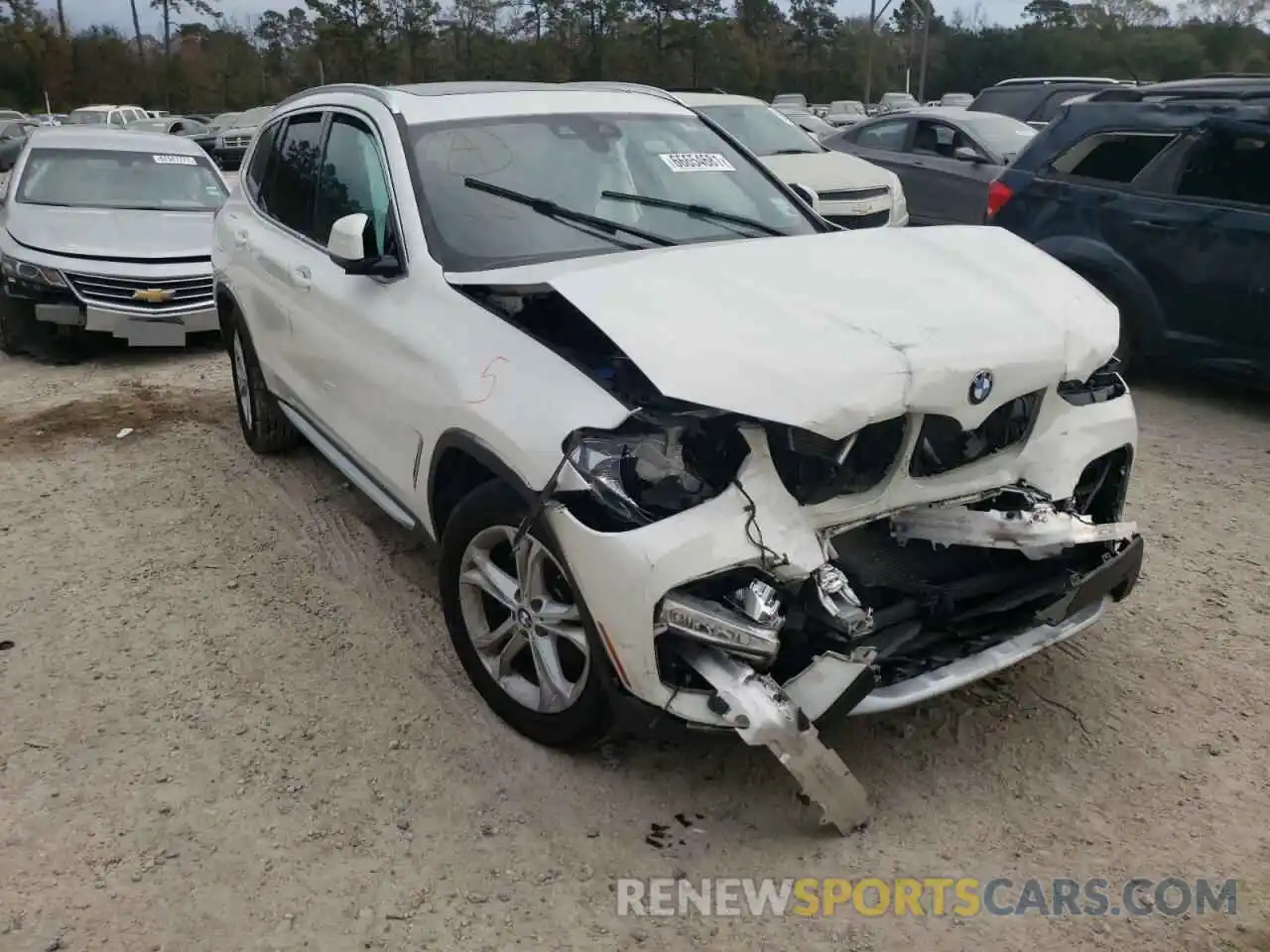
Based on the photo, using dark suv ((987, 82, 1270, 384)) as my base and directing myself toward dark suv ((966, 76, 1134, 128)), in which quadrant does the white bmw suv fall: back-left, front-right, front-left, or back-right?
back-left

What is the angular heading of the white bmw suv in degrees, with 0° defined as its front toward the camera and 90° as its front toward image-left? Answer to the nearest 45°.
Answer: approximately 315°

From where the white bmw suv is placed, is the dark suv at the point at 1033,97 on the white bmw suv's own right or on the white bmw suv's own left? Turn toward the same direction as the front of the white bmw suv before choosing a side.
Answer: on the white bmw suv's own left

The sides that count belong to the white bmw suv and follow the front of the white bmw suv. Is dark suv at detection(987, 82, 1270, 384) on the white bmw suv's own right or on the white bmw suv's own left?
on the white bmw suv's own left
